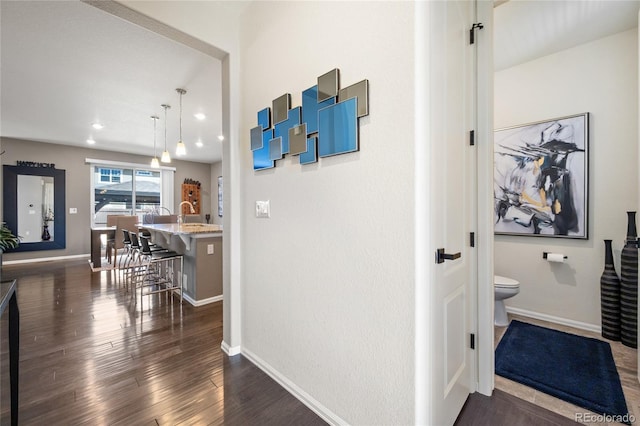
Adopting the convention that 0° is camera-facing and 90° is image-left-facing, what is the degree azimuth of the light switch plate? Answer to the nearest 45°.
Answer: approximately 45°

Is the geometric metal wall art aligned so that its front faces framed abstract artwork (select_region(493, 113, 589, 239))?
no

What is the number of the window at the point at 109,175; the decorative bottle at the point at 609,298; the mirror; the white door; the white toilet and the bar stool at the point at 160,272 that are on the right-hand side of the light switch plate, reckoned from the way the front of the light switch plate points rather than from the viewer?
3

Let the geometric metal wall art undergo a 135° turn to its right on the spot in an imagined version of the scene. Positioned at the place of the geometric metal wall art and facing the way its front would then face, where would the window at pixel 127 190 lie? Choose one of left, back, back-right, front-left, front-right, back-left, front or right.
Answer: front-left

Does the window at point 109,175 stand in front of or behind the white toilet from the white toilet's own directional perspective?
behind

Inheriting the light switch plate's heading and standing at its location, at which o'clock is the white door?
The white door is roughly at 9 o'clock from the light switch plate.

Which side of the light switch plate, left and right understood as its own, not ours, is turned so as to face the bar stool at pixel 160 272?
right

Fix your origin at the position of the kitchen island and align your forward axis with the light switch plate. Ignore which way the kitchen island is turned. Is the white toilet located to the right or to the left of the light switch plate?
left

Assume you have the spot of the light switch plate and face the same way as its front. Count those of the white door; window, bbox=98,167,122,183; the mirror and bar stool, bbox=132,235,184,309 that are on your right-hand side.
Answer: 3

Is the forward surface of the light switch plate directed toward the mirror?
no

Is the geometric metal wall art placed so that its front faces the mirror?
no

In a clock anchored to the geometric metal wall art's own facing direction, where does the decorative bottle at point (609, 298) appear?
The decorative bottle is roughly at 7 o'clock from the geometric metal wall art.

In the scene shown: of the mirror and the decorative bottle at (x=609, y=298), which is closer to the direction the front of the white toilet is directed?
the decorative bottle

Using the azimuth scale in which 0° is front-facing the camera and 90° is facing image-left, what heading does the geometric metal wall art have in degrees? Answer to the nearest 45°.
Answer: approximately 45°

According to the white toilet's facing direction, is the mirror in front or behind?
behind
